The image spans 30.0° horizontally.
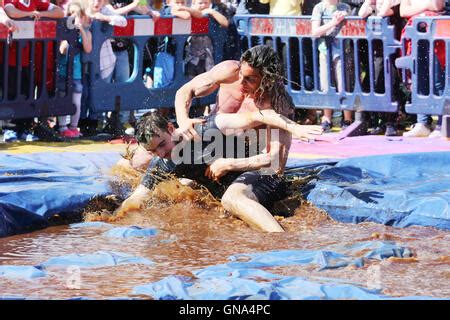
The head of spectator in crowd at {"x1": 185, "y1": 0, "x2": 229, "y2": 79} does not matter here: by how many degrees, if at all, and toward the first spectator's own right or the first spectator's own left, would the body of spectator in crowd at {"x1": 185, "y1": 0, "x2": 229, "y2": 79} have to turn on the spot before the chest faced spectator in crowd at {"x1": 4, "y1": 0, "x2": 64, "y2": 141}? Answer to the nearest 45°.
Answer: approximately 45° to the first spectator's own right

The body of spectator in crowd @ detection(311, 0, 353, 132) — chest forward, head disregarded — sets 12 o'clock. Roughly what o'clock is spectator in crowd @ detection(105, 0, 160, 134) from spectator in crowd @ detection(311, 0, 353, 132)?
spectator in crowd @ detection(105, 0, 160, 134) is roughly at 3 o'clock from spectator in crowd @ detection(311, 0, 353, 132).

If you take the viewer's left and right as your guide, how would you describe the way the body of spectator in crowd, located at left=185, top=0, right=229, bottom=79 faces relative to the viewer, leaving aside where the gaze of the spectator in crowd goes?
facing the viewer

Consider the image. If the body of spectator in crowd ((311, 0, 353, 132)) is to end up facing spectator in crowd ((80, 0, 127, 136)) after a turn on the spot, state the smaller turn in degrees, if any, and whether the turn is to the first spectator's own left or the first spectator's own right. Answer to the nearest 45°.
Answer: approximately 90° to the first spectator's own right

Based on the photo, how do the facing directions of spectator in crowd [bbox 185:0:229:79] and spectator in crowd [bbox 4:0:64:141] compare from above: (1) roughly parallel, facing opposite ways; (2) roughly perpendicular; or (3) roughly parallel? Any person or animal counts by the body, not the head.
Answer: roughly parallel

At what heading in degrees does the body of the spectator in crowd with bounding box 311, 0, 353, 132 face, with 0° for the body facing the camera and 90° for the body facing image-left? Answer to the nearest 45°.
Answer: approximately 0°

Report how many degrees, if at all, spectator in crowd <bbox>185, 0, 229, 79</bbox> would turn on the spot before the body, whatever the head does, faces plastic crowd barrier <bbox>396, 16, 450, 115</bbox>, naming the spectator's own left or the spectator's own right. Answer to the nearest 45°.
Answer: approximately 45° to the spectator's own left

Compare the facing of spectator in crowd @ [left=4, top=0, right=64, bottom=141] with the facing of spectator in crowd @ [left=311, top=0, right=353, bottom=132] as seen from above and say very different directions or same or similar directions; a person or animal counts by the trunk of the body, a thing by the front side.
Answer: same or similar directions

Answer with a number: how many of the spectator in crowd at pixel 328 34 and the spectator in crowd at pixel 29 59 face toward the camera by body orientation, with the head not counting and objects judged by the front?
2

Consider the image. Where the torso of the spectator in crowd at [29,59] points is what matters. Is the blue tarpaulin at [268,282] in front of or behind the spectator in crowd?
in front

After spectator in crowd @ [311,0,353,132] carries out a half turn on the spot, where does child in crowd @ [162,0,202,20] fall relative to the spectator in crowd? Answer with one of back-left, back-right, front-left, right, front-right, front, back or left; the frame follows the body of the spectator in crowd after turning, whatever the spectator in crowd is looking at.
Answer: left

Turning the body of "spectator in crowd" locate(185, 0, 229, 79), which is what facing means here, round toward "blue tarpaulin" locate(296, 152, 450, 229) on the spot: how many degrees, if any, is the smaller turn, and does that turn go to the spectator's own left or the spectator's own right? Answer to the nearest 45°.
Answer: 0° — they already face it

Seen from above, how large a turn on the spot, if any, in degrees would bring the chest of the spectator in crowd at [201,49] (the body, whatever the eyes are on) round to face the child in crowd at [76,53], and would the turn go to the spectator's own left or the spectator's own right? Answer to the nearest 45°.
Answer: approximately 45° to the spectator's own right
